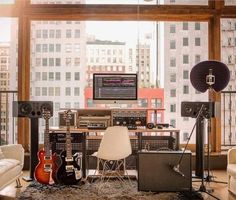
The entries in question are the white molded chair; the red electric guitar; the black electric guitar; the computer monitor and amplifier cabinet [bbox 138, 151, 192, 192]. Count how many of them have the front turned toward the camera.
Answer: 4

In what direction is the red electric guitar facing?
toward the camera

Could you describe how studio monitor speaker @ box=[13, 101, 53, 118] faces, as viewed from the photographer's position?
facing the viewer

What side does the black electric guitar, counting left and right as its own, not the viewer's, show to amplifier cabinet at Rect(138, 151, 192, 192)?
left

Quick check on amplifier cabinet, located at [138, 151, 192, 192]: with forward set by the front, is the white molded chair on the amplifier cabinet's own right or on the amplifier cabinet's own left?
on the amplifier cabinet's own right

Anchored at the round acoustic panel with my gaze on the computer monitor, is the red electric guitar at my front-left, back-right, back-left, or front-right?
front-left

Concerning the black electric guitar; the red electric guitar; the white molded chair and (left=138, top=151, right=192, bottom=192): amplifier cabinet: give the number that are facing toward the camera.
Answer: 3

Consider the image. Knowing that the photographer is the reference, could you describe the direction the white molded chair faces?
facing away from the viewer and to the left of the viewer
